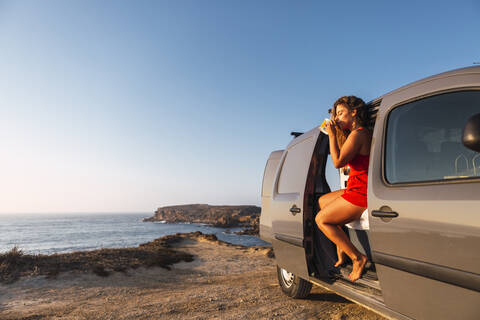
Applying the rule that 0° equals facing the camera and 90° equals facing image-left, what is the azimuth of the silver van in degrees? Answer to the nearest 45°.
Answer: approximately 315°

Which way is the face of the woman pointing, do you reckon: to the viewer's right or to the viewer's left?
to the viewer's left

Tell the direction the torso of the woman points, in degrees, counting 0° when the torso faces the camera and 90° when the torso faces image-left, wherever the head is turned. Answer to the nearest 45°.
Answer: approximately 90°
